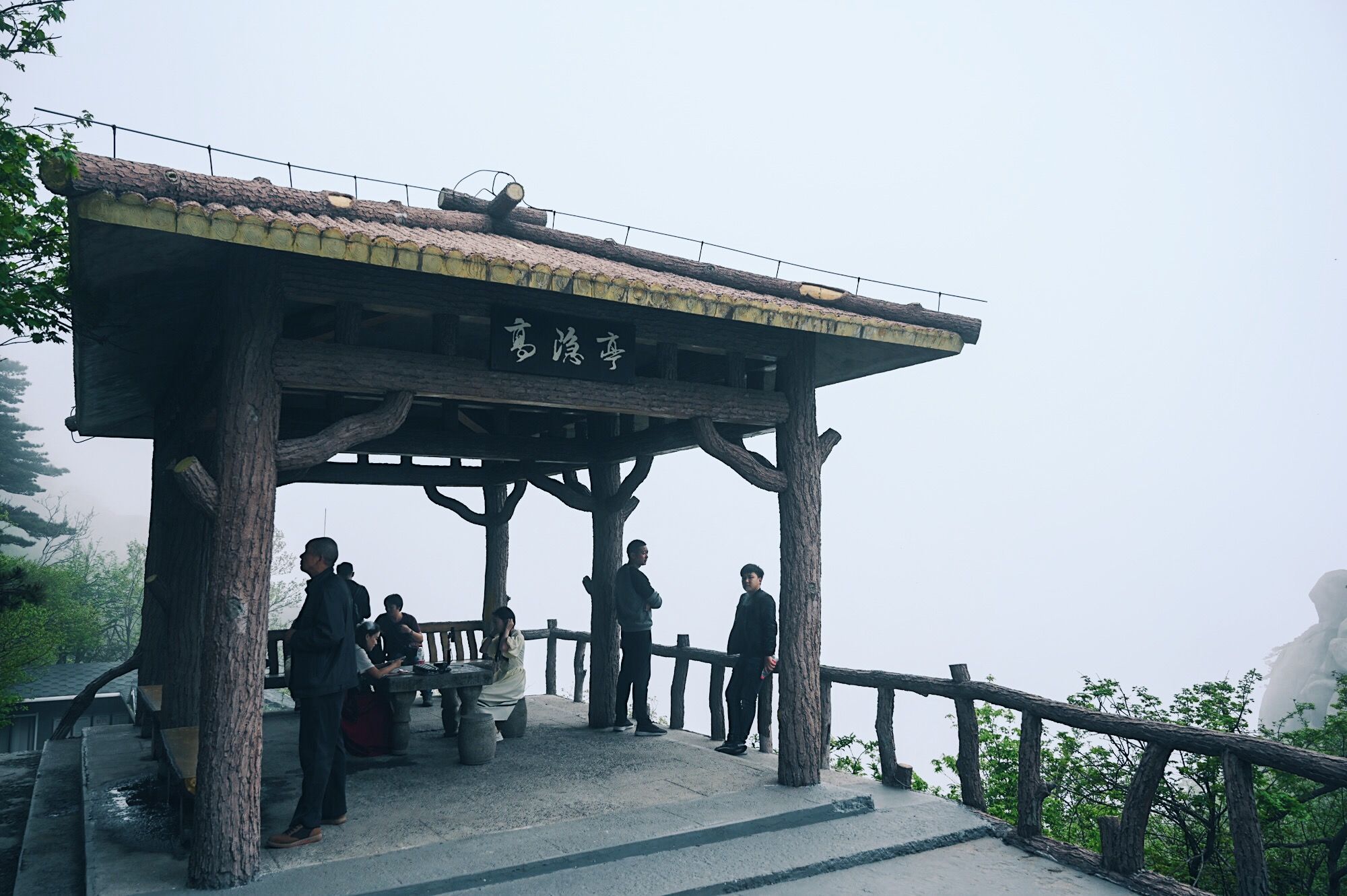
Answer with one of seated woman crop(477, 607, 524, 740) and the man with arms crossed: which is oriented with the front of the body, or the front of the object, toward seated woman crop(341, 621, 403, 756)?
seated woman crop(477, 607, 524, 740)

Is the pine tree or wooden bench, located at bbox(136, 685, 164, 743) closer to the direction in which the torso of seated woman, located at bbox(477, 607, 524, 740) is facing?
the wooden bench

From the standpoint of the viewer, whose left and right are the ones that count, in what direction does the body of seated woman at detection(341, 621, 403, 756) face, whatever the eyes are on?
facing to the right of the viewer

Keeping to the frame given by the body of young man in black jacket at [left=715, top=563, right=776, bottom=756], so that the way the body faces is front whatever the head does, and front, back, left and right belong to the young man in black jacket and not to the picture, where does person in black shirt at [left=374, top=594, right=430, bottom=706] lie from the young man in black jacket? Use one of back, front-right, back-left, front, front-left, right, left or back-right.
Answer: front-right

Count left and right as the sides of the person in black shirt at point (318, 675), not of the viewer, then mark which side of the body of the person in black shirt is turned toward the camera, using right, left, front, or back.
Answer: left

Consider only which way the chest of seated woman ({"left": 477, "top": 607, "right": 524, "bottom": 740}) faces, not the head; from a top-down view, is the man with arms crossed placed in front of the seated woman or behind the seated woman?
behind

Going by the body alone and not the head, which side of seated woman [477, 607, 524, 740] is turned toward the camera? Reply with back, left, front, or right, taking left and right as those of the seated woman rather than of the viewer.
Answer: left

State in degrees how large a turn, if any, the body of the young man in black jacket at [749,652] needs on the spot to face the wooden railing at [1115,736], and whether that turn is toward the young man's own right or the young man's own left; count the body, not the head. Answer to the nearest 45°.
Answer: approximately 90° to the young man's own left

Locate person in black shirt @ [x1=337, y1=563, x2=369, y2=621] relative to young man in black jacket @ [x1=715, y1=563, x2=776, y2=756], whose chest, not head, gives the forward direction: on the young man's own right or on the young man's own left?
on the young man's own right
